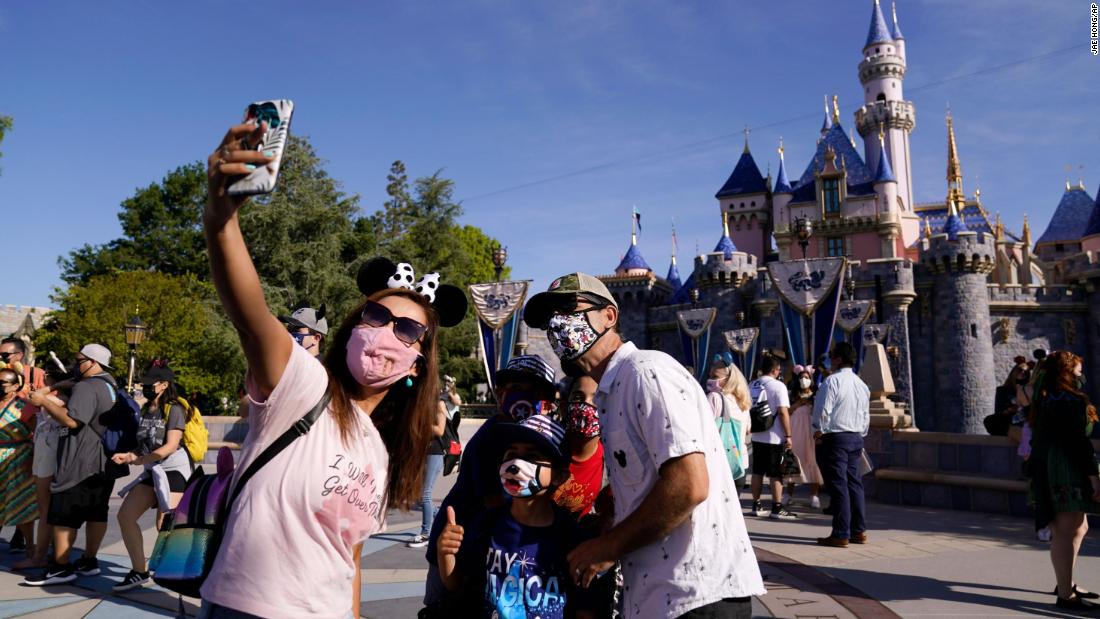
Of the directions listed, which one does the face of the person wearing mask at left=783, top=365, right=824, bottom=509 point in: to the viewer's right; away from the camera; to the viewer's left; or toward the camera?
toward the camera

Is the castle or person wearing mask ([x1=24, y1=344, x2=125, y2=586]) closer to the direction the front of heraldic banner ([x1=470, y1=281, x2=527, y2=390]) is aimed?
the person wearing mask

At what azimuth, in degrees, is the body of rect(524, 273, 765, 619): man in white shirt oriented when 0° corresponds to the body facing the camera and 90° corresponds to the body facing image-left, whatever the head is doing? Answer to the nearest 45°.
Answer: approximately 45°

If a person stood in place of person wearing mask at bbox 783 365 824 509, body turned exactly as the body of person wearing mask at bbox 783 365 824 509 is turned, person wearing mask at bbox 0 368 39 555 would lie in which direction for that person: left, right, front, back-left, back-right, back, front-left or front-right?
front-right

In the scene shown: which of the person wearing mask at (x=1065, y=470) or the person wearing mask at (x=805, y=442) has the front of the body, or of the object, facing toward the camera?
the person wearing mask at (x=805, y=442)

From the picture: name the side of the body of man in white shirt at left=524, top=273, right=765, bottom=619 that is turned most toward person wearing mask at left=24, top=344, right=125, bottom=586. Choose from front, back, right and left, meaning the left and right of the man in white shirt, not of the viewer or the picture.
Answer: right

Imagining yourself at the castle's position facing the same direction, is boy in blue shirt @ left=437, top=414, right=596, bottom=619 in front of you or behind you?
in front

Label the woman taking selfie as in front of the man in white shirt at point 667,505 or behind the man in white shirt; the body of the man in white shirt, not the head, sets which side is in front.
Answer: in front

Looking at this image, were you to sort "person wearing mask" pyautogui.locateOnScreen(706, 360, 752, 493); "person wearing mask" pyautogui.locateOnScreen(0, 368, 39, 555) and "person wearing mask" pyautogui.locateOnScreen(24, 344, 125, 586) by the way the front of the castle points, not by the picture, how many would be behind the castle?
0

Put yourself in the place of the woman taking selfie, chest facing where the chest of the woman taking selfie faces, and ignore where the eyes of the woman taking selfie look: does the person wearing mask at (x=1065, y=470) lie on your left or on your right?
on your left

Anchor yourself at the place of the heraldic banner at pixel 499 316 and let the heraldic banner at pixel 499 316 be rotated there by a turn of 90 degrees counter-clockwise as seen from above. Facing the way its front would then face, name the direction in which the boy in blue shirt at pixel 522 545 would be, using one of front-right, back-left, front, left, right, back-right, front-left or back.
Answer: right

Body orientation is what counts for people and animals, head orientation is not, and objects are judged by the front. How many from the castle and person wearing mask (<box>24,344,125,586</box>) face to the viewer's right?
0

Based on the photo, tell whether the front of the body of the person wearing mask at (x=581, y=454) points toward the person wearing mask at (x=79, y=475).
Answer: no

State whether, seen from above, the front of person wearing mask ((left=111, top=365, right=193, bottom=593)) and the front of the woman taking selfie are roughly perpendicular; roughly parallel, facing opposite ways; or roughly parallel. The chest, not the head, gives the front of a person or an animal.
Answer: roughly perpendicular

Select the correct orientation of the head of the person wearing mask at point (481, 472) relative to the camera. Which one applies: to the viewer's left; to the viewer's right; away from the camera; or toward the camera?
toward the camera

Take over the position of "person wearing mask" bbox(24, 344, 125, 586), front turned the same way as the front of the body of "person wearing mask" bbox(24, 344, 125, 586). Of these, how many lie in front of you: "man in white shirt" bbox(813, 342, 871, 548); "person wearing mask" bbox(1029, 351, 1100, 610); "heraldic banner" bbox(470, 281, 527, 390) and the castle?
0
